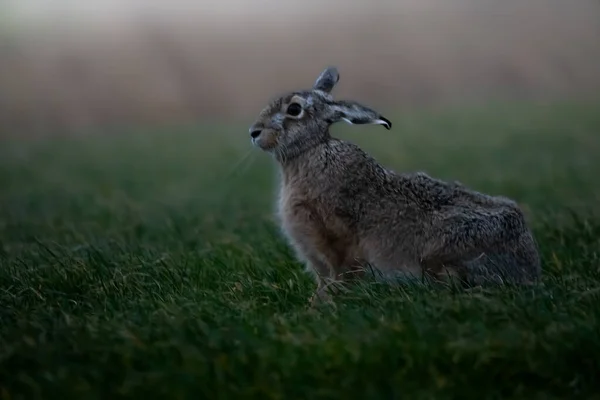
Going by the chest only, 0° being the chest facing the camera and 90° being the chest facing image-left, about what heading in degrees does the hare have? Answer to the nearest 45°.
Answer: approximately 90°
